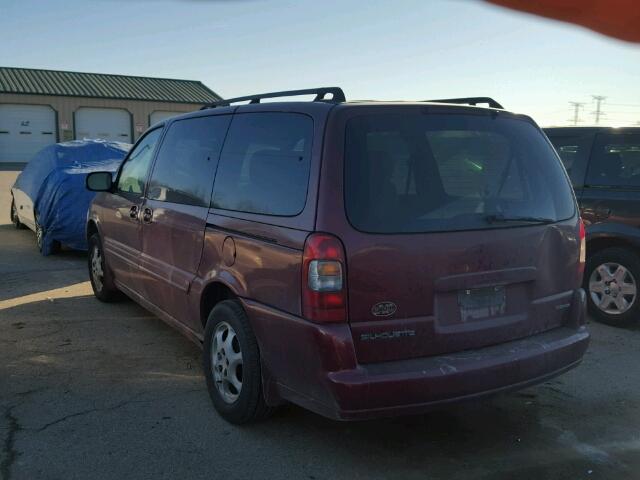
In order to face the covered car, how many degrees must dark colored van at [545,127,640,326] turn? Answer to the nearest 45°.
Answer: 0° — it already faces it

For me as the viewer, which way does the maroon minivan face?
facing away from the viewer and to the left of the viewer

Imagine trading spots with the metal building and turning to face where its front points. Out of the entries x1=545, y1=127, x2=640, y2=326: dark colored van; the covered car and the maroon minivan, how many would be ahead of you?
3

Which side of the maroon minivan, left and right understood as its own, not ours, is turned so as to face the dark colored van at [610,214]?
right

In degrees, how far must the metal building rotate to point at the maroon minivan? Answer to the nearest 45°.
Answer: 0° — it already faces it

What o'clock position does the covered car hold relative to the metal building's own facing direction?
The covered car is roughly at 12 o'clock from the metal building.

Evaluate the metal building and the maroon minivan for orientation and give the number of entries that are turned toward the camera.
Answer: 1
